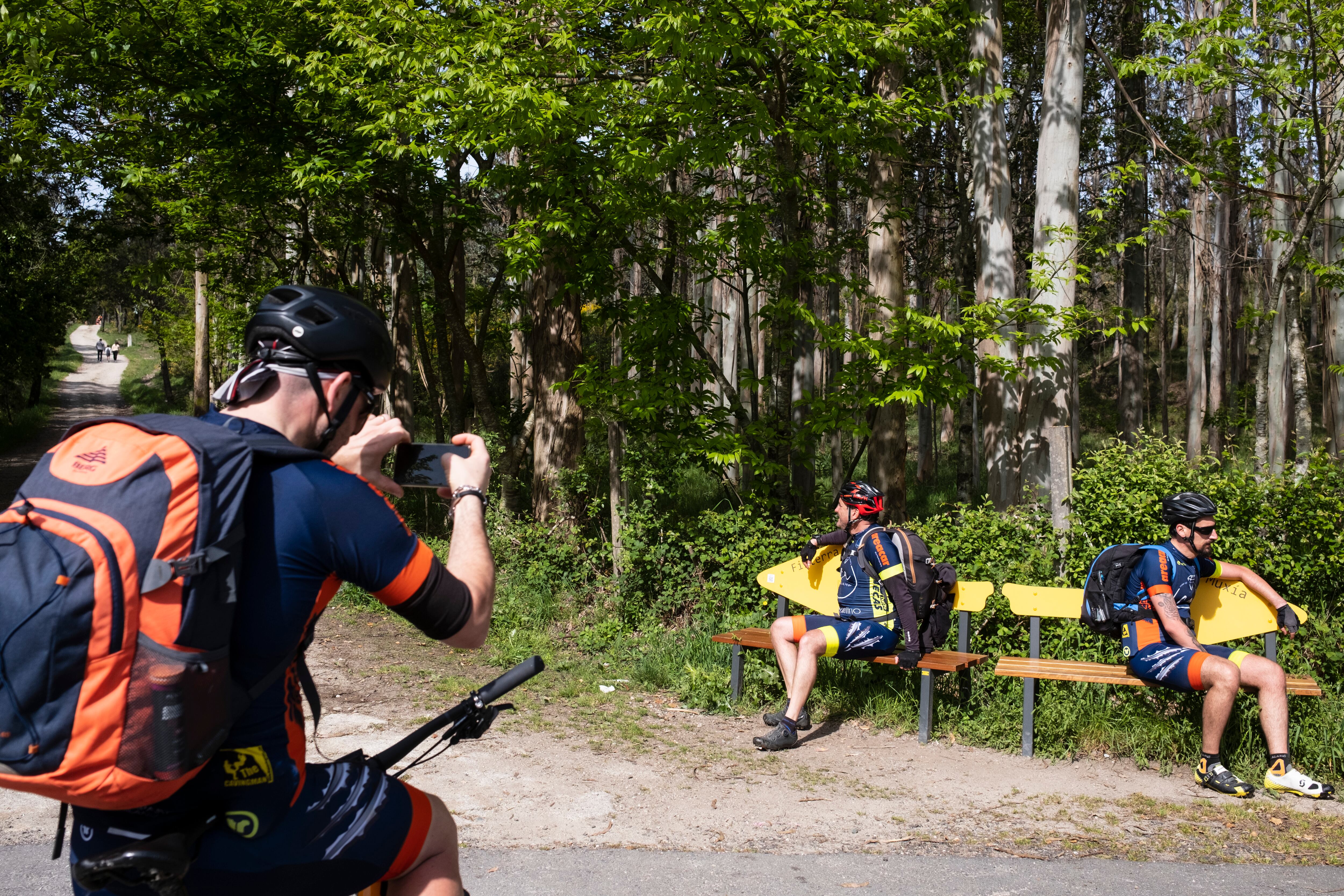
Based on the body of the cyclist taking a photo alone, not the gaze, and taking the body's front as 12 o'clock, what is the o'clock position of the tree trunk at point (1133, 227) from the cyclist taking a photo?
The tree trunk is roughly at 12 o'clock from the cyclist taking a photo.

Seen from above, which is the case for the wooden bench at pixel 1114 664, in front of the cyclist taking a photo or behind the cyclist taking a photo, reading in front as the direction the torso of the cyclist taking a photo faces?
in front

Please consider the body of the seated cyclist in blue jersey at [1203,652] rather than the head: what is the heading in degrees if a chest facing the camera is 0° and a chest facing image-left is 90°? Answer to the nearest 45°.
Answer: approximately 315°

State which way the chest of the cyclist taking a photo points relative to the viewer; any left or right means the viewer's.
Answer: facing away from the viewer and to the right of the viewer

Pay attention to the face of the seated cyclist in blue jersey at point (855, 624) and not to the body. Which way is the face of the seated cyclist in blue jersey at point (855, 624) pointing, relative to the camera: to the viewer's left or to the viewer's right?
to the viewer's left

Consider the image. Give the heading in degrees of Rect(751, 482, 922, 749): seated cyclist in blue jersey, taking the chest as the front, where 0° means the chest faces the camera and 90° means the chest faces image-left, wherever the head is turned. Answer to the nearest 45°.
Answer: approximately 45°

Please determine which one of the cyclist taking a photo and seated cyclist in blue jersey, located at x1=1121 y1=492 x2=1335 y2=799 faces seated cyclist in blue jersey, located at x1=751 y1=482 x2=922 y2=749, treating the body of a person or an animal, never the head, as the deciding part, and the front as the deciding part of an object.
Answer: the cyclist taking a photo

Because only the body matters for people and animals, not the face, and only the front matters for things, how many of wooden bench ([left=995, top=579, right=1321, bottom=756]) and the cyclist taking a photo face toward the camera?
1

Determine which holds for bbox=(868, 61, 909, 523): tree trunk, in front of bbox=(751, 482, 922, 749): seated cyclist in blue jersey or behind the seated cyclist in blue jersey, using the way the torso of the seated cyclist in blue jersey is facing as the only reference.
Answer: behind

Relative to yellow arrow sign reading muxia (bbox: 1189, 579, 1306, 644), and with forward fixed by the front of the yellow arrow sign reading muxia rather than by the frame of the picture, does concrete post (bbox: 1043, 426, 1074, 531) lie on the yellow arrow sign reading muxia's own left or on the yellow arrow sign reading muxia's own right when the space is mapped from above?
on the yellow arrow sign reading muxia's own right
